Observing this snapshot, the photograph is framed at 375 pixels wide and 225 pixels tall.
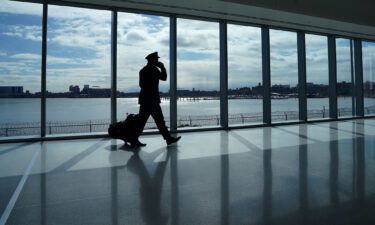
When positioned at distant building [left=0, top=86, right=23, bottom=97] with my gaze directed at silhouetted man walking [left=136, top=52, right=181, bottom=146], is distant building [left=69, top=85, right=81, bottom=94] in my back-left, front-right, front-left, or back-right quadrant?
front-left

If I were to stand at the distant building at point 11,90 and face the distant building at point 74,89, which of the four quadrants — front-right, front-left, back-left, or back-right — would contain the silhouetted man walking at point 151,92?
front-right

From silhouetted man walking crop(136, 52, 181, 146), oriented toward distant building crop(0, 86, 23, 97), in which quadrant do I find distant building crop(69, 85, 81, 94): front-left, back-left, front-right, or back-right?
front-right

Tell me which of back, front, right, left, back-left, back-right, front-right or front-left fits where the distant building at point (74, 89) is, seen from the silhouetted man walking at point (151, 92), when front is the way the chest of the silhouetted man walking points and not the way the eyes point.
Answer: back-left

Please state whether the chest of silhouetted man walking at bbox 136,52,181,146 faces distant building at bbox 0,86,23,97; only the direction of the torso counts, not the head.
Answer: no

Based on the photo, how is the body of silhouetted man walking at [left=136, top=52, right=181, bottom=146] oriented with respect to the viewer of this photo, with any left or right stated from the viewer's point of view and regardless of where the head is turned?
facing to the right of the viewer
